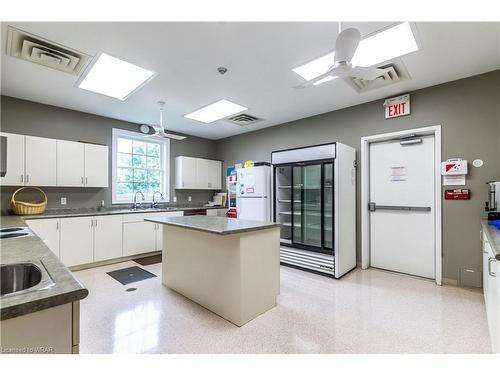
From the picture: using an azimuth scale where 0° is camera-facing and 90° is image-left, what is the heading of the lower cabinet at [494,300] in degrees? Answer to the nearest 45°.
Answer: approximately 90°

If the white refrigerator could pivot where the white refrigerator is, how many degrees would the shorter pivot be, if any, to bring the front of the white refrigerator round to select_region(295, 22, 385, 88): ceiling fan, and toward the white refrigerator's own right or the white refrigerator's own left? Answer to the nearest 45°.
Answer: approximately 45° to the white refrigerator's own left

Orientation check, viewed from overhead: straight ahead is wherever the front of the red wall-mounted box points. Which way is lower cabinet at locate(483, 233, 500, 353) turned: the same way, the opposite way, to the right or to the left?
to the right

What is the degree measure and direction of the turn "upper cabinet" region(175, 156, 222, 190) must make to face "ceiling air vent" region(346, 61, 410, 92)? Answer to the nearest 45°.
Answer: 0° — it already faces it

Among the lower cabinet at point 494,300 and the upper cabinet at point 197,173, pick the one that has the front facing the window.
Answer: the lower cabinet

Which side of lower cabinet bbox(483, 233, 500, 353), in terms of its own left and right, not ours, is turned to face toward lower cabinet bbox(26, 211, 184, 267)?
front

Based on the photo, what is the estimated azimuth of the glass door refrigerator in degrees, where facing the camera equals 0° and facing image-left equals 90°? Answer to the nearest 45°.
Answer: approximately 45°

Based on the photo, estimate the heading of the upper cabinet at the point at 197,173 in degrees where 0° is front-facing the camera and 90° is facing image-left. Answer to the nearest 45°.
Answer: approximately 315°
